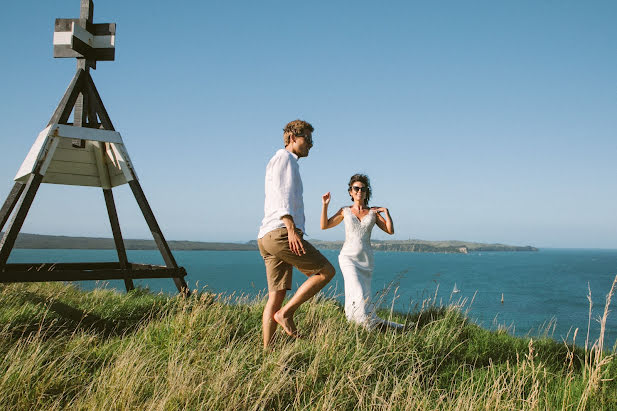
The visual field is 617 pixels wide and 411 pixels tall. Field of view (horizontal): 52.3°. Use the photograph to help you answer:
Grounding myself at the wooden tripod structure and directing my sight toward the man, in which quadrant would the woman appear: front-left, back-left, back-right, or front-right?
front-left

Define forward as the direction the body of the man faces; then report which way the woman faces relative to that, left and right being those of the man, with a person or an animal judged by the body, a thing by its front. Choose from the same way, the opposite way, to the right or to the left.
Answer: to the right

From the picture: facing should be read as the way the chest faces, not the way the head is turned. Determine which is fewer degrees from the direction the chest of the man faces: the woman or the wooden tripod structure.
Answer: the woman

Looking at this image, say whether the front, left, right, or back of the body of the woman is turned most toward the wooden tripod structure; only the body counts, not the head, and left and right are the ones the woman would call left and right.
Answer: right

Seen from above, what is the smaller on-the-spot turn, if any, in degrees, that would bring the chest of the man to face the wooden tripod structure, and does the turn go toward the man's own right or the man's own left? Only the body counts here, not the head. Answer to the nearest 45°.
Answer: approximately 135° to the man's own left

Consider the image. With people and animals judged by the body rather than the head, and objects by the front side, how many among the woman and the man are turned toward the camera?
1

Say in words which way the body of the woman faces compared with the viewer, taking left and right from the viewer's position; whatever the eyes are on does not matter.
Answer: facing the viewer

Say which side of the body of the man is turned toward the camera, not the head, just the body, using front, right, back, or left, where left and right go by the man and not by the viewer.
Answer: right

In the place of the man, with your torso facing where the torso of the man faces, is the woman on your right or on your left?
on your left

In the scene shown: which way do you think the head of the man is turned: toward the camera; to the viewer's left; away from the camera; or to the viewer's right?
to the viewer's right

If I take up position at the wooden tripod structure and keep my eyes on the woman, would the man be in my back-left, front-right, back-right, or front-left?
front-right
